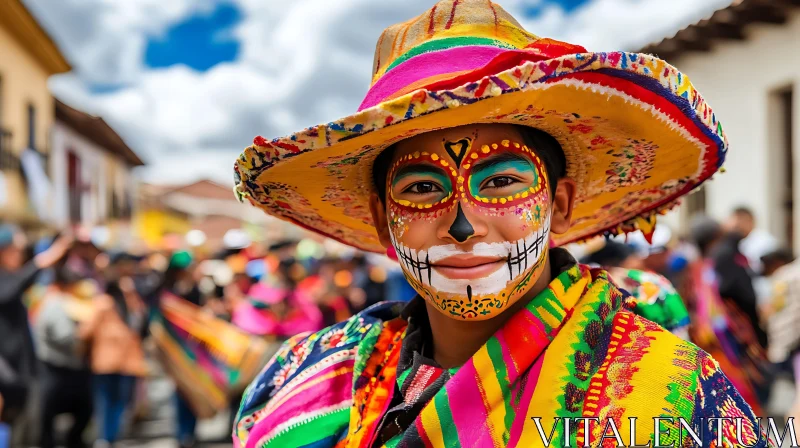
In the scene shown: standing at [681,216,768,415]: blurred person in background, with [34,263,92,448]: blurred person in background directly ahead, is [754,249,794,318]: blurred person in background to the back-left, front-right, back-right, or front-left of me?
back-right

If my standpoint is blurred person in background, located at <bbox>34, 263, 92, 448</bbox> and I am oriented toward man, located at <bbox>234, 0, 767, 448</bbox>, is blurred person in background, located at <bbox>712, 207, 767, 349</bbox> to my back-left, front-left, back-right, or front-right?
front-left
